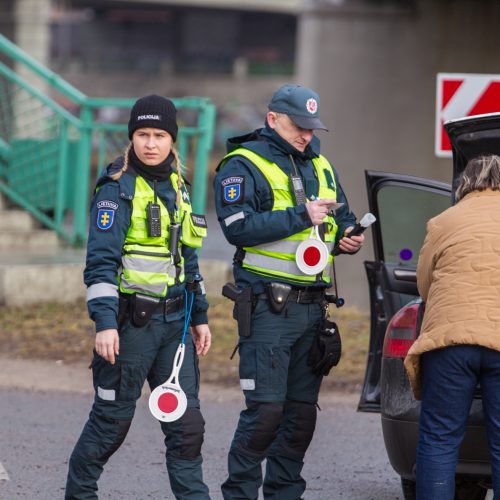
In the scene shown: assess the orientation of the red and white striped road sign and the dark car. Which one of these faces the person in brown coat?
the red and white striped road sign

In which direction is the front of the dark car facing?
away from the camera

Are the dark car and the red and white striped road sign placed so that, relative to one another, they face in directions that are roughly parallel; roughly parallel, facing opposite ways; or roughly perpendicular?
roughly parallel, facing opposite ways

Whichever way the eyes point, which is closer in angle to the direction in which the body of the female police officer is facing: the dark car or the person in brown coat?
the person in brown coat

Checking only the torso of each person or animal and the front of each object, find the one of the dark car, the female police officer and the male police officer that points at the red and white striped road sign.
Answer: the dark car

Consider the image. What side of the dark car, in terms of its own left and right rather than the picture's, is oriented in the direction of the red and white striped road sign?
front

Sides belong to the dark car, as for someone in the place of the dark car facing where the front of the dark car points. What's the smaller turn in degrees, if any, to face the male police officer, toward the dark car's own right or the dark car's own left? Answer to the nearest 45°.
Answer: approximately 135° to the dark car's own left

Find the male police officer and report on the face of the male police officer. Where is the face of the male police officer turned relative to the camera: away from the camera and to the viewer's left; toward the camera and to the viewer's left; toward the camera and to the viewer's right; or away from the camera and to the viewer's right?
toward the camera and to the viewer's right

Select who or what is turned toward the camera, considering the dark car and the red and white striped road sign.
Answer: the red and white striped road sign

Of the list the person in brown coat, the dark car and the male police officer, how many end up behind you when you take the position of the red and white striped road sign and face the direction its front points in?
0

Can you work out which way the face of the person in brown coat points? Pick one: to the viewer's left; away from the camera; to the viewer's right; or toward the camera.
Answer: away from the camera

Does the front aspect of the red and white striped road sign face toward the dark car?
yes

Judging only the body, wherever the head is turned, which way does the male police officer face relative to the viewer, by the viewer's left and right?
facing the viewer and to the right of the viewer

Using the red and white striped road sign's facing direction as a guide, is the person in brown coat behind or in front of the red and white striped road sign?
in front

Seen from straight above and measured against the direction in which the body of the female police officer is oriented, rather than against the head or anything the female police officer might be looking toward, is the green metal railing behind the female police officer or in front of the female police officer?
behind

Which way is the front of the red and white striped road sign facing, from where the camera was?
facing the viewer
